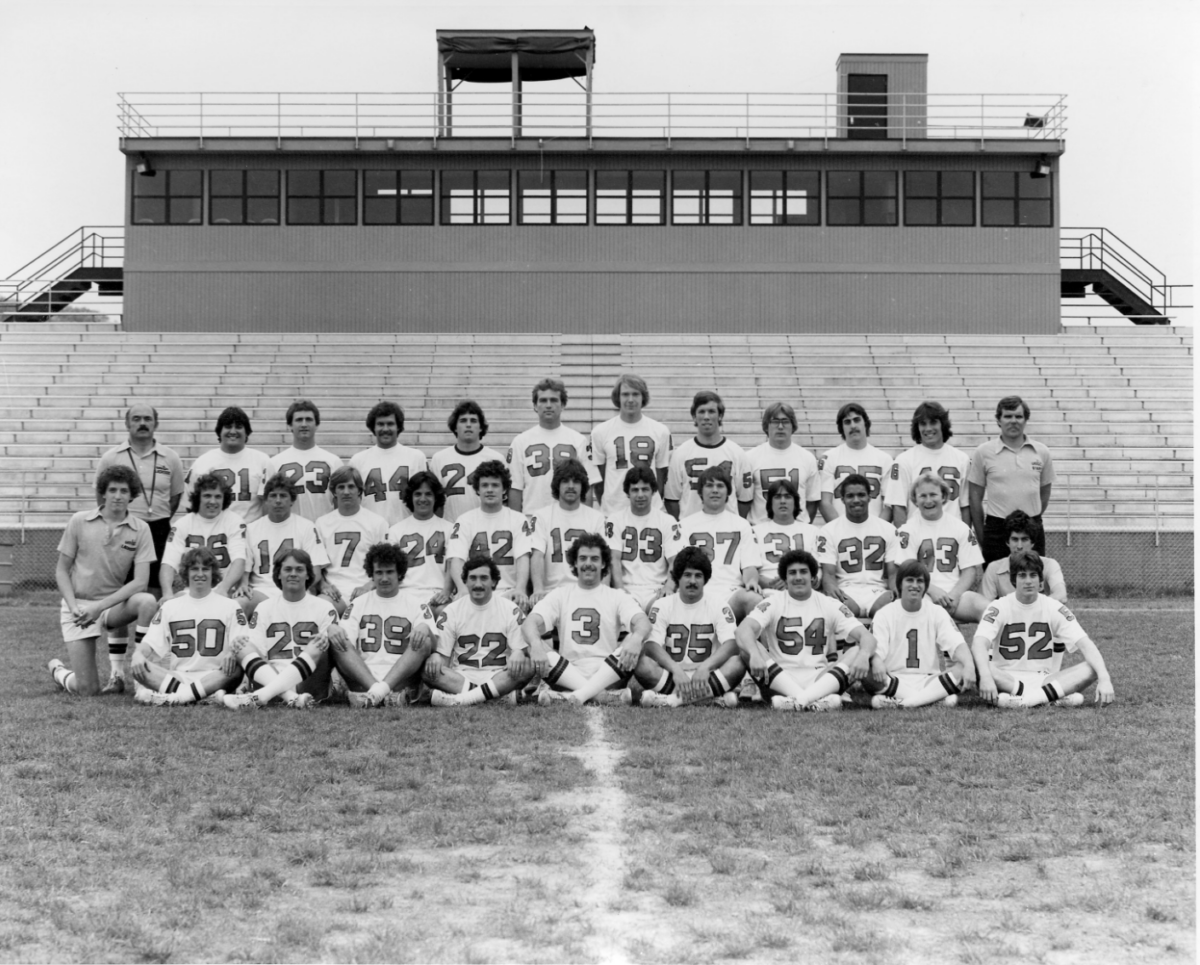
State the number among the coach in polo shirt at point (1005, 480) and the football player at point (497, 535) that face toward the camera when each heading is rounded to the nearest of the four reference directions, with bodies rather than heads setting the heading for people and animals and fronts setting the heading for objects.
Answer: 2

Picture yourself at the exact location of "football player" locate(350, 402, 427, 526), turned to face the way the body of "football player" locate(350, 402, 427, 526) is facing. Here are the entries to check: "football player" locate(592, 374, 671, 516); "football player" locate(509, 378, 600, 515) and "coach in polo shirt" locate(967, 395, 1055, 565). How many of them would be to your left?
3

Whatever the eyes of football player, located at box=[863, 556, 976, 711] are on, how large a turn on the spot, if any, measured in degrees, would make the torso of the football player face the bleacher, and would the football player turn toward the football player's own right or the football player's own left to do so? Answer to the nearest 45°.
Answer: approximately 180°

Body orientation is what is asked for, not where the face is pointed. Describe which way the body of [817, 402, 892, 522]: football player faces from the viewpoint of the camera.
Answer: toward the camera

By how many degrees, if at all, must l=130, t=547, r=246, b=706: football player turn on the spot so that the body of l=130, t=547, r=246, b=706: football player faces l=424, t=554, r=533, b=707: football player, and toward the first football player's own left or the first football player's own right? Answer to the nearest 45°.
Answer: approximately 90° to the first football player's own left

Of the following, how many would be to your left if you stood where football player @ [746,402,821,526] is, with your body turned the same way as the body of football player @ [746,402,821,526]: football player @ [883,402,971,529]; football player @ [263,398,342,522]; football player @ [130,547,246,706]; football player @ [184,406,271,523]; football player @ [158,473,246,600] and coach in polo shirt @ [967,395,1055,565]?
2

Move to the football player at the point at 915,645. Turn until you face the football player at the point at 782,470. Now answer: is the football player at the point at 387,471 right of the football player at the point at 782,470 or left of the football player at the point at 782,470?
left

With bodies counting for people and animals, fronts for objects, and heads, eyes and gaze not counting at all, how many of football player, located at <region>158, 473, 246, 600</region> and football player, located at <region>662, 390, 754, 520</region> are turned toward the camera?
2

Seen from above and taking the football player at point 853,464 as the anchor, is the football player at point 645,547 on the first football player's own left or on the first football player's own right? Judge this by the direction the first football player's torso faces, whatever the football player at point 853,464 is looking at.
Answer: on the first football player's own right

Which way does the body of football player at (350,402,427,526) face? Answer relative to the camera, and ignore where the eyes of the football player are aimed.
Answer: toward the camera

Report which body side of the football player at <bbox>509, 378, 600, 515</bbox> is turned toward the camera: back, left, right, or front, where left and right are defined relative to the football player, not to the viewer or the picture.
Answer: front

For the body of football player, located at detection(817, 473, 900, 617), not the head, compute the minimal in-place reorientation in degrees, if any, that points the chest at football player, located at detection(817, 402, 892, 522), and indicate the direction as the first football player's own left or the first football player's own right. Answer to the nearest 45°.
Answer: approximately 180°

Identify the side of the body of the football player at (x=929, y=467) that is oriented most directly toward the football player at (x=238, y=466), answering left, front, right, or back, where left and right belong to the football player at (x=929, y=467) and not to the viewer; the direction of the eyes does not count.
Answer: right
